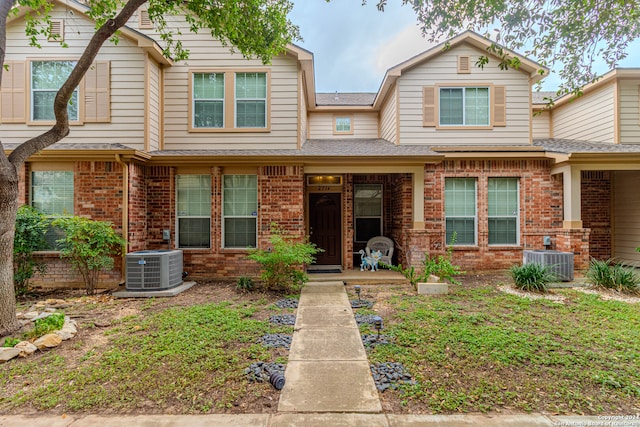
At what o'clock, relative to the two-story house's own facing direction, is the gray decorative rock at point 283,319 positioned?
The gray decorative rock is roughly at 12 o'clock from the two-story house.

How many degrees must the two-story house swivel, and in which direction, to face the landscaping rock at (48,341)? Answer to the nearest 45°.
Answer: approximately 45° to its right

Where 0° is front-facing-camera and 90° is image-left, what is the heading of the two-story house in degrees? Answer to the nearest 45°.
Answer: approximately 0°

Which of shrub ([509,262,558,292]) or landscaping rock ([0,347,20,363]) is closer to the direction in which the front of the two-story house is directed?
the landscaping rock

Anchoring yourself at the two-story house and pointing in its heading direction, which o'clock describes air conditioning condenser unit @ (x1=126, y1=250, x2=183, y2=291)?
The air conditioning condenser unit is roughly at 2 o'clock from the two-story house.

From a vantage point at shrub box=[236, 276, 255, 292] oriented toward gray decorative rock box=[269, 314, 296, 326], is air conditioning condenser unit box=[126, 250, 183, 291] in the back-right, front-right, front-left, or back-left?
back-right

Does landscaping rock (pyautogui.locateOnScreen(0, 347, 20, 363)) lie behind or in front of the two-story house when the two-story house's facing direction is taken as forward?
in front

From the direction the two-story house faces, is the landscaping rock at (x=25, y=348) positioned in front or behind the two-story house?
in front

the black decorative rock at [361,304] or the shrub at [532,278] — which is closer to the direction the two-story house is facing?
the black decorative rock
